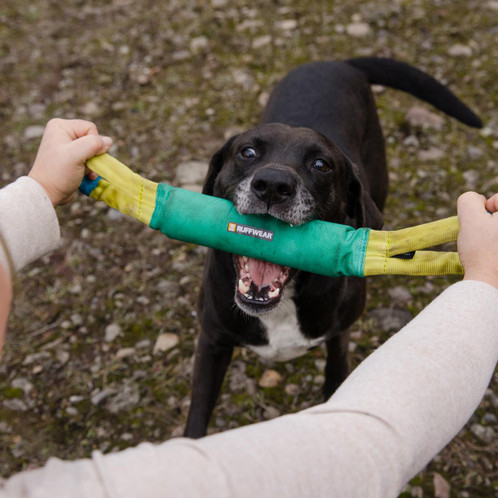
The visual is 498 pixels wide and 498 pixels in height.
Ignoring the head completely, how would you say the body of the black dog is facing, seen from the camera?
toward the camera

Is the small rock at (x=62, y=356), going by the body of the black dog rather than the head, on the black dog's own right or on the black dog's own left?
on the black dog's own right

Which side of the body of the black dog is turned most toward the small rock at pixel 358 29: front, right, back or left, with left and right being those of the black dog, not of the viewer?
back

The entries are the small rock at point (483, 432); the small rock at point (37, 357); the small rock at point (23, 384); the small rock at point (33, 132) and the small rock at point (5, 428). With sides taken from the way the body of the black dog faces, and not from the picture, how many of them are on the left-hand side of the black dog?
1

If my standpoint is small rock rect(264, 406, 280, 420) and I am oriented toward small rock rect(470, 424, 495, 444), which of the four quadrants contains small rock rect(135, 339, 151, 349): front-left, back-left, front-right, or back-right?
back-left

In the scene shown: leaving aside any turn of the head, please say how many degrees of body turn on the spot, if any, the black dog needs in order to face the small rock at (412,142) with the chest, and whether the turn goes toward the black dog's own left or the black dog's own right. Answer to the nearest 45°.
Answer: approximately 180°

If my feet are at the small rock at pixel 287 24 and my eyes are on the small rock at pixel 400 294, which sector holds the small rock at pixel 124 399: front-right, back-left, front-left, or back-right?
front-right

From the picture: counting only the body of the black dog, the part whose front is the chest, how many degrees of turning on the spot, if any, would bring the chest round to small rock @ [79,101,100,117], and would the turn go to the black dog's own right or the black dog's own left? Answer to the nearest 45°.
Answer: approximately 135° to the black dog's own right

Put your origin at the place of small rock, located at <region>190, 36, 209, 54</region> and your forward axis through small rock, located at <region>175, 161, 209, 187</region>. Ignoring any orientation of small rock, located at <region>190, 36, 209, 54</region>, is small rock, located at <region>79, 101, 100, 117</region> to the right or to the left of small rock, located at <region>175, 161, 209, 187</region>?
right

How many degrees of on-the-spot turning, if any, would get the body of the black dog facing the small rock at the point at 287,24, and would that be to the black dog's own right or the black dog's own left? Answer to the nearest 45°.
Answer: approximately 180°

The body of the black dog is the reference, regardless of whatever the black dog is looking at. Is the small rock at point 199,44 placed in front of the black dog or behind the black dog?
behind

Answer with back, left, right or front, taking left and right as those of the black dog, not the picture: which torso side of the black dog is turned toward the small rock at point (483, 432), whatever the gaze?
left

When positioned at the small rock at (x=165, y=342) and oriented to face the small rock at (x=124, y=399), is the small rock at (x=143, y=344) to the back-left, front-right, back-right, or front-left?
front-right
